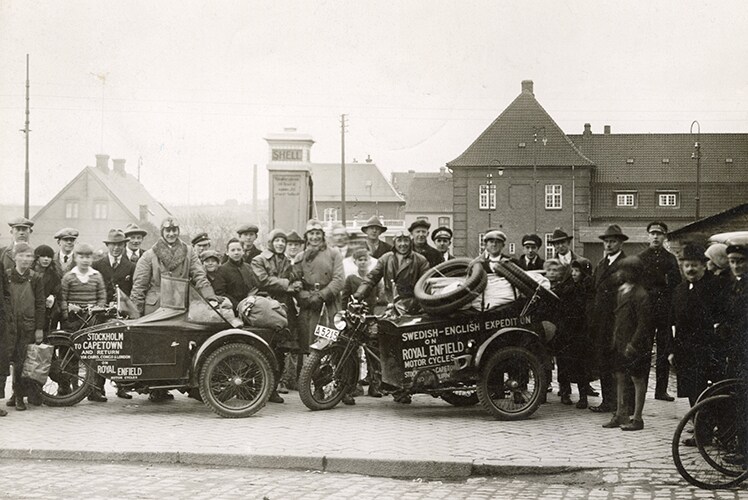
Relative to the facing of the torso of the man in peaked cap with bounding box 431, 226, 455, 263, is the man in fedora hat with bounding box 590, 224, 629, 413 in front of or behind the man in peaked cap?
in front

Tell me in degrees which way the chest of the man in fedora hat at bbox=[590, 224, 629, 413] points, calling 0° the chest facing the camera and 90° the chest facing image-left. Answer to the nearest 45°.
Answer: approximately 45°

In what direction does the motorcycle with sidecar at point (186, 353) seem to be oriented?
to the viewer's left

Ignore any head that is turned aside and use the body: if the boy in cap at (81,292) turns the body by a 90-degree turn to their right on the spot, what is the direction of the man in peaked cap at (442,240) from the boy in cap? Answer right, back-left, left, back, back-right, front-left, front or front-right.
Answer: back

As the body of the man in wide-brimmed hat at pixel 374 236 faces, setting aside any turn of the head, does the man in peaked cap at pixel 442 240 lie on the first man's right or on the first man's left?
on the first man's left

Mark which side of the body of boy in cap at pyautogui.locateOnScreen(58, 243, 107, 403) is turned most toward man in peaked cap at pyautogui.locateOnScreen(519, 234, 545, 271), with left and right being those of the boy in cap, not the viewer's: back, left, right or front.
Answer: left

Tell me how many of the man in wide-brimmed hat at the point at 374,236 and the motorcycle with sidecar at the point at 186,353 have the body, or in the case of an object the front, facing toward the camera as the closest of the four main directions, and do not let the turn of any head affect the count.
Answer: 1

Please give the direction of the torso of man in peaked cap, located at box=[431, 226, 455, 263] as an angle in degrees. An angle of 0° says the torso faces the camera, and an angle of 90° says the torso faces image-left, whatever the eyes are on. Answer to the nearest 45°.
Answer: approximately 0°

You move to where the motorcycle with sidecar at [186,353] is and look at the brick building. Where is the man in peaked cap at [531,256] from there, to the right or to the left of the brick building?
right

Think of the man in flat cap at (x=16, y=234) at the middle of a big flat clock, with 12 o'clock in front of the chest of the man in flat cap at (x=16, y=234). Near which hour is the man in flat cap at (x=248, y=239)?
the man in flat cap at (x=248, y=239) is roughly at 9 o'clock from the man in flat cap at (x=16, y=234).

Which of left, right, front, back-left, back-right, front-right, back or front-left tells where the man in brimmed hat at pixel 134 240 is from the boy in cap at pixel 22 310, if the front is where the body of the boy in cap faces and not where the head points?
back-left

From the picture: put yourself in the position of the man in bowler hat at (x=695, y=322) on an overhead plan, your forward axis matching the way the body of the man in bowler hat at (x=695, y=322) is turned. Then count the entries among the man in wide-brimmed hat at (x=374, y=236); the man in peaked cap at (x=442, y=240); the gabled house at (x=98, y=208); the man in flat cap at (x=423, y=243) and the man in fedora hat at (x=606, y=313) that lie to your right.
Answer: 5
